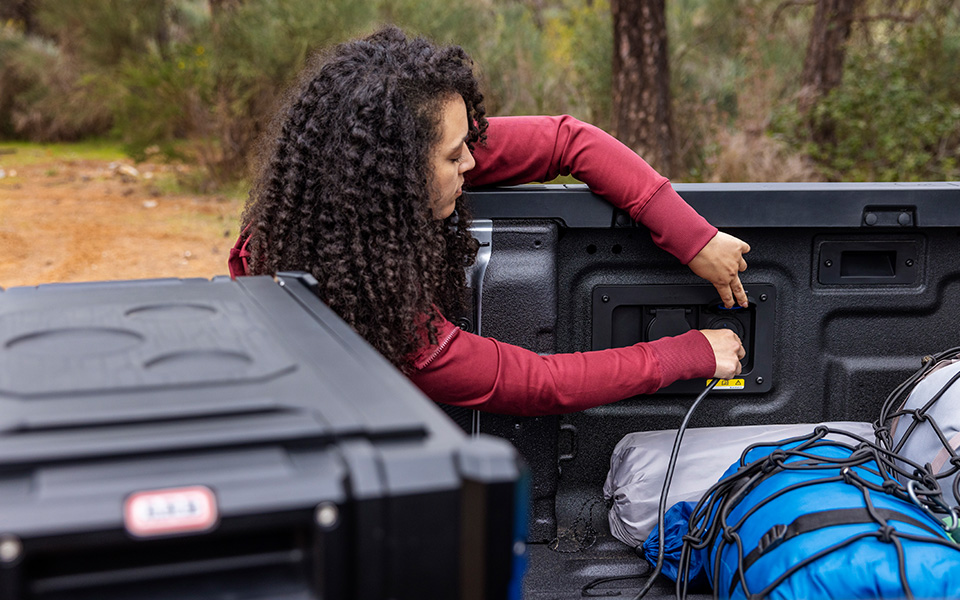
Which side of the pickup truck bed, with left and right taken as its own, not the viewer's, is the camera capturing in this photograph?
right

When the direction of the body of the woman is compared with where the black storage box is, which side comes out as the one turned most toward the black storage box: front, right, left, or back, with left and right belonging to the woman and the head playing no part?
right

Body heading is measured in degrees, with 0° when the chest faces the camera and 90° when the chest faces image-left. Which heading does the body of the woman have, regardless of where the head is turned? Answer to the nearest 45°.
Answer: approximately 270°

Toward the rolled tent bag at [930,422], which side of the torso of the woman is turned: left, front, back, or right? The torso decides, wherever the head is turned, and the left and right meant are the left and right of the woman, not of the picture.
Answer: front

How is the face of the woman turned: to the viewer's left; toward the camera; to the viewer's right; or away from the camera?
to the viewer's right

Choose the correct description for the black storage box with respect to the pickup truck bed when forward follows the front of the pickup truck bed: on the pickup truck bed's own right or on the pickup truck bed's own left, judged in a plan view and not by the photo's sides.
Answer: on the pickup truck bed's own right

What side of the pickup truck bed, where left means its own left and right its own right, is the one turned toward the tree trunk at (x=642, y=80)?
left

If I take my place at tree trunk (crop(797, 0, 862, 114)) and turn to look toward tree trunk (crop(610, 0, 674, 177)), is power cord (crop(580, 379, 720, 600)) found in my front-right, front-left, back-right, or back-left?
front-left

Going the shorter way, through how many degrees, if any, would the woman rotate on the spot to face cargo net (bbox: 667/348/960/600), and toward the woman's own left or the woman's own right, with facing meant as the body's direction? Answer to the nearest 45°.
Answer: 0° — they already face it

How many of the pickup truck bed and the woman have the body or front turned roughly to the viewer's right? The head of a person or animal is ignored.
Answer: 2

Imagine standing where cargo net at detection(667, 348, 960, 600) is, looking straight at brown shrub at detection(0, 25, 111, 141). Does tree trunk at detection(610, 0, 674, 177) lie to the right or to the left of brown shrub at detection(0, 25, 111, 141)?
right

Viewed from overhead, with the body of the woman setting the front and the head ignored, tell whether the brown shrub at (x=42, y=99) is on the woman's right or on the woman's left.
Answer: on the woman's left

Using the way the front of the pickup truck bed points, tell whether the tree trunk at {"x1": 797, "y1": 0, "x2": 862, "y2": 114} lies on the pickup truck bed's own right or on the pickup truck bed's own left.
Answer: on the pickup truck bed's own left
